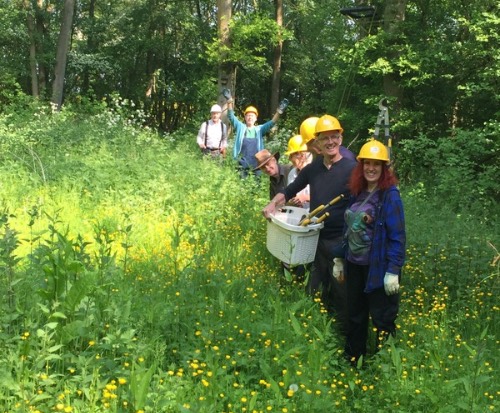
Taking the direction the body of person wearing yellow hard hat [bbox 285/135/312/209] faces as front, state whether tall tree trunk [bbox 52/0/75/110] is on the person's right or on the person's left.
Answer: on the person's right

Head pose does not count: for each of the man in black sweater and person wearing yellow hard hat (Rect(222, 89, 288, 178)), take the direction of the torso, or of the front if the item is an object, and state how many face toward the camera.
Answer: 2

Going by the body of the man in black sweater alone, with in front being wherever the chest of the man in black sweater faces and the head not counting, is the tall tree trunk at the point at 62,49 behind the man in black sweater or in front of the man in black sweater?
behind

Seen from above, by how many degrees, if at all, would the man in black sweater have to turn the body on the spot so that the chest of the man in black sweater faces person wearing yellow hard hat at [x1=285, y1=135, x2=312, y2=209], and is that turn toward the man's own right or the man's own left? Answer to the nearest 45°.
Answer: approximately 180°

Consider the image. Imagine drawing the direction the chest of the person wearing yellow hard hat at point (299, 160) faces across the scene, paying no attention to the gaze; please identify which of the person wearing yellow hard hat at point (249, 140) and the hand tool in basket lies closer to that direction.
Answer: the hand tool in basket

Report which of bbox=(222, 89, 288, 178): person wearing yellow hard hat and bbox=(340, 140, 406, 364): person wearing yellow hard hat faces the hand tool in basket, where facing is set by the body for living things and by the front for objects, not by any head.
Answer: bbox=(222, 89, 288, 178): person wearing yellow hard hat

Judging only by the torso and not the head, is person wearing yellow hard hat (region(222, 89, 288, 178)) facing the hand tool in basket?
yes

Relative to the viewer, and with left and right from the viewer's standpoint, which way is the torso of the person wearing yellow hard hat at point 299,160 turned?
facing the viewer and to the left of the viewer
